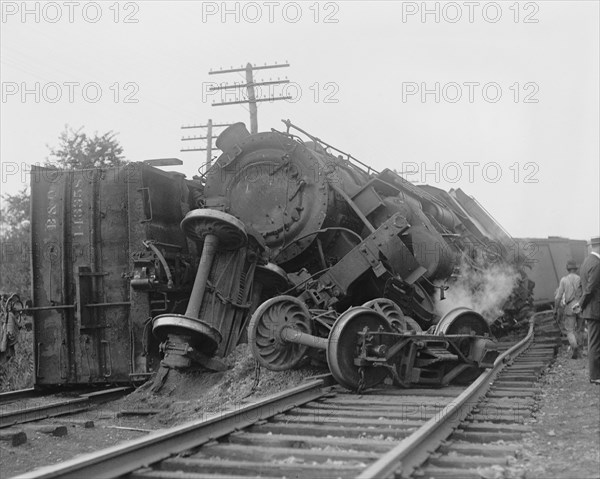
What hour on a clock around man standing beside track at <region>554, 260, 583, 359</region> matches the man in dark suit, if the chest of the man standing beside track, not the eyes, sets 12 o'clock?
The man in dark suit is roughly at 6 o'clock from the man standing beside track.

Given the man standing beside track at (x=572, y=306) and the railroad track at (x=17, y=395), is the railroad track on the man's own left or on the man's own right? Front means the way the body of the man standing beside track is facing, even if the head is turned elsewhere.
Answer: on the man's own left

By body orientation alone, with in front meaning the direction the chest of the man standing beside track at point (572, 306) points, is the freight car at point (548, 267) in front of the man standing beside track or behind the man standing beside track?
in front

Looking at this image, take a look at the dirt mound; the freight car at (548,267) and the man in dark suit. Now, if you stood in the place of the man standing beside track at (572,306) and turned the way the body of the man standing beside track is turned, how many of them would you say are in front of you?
1

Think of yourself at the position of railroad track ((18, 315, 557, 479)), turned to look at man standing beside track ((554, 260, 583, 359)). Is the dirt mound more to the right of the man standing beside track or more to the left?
left
